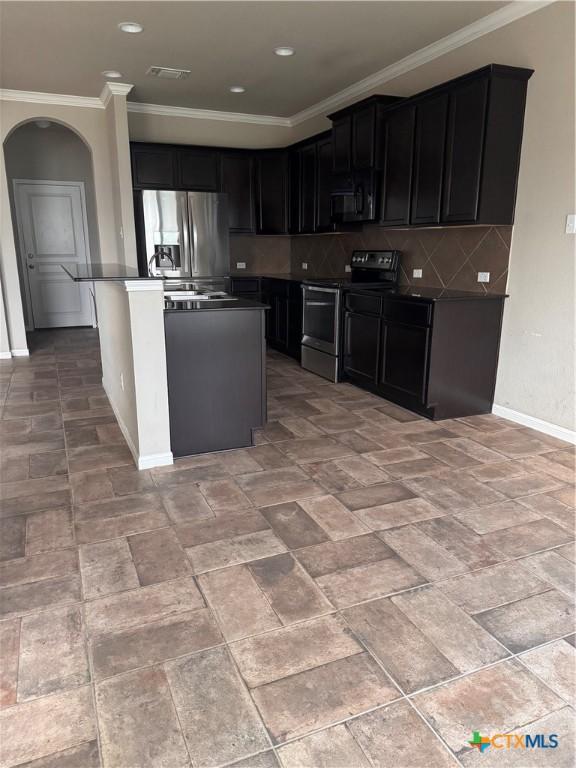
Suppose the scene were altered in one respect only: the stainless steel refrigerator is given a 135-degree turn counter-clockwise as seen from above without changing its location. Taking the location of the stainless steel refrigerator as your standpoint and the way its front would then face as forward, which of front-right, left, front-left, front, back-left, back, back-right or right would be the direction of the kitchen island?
back-right

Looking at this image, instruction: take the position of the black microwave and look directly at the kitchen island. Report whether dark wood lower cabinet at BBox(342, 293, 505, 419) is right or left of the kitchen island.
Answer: left

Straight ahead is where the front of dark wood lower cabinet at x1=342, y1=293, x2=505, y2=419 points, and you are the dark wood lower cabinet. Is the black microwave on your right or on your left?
on your right

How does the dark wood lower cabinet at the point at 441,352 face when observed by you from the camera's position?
facing the viewer and to the left of the viewer

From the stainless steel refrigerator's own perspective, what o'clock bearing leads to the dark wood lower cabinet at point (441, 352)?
The dark wood lower cabinet is roughly at 11 o'clock from the stainless steel refrigerator.

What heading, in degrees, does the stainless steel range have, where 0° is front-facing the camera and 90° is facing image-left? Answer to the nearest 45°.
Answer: approximately 45°

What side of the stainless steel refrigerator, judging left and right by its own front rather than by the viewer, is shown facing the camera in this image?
front

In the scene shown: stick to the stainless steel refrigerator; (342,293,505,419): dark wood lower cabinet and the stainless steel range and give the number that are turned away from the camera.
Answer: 0

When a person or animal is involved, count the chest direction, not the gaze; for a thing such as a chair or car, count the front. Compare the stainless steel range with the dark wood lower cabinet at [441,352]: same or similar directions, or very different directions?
same or similar directions

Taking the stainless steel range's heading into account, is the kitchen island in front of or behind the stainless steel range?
in front

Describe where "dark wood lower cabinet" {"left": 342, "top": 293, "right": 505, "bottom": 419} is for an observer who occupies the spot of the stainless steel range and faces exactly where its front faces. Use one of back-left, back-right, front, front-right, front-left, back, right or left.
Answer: left

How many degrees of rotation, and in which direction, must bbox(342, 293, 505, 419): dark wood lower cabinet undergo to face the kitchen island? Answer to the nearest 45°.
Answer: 0° — it already faces it

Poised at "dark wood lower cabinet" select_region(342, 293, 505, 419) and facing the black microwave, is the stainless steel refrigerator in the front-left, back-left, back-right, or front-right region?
front-left

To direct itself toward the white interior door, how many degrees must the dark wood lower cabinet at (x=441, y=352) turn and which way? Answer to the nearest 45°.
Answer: approximately 90° to its right
